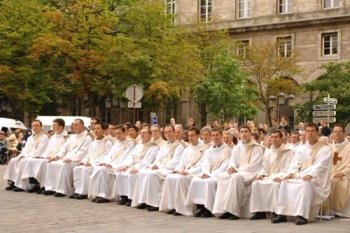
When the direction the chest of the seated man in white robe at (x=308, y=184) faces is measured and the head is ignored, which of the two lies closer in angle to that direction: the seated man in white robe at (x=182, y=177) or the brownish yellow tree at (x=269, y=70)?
the seated man in white robe

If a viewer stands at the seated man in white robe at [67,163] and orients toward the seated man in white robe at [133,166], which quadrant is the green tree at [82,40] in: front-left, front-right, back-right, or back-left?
back-left

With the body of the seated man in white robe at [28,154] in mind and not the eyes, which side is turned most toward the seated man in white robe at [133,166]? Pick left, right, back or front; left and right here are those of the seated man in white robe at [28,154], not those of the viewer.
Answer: left

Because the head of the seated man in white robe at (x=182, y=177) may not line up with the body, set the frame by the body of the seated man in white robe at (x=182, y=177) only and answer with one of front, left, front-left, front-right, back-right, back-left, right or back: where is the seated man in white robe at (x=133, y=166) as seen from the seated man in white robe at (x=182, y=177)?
right

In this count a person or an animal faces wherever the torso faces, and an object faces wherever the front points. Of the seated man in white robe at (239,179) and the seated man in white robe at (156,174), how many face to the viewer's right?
0

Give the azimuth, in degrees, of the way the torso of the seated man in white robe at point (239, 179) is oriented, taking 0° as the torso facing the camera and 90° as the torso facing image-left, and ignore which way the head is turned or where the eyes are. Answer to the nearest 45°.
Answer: approximately 45°

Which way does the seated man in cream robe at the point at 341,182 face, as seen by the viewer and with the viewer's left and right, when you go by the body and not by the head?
facing the viewer and to the left of the viewer

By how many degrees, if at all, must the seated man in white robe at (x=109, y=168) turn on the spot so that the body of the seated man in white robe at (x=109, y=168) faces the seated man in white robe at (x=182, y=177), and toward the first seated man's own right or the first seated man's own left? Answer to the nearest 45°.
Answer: approximately 90° to the first seated man's own left

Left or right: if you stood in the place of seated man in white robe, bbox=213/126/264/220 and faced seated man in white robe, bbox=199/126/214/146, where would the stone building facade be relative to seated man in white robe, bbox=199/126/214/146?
right

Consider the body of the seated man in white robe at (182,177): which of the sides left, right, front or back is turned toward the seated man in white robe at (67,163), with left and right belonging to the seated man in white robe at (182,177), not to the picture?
right
